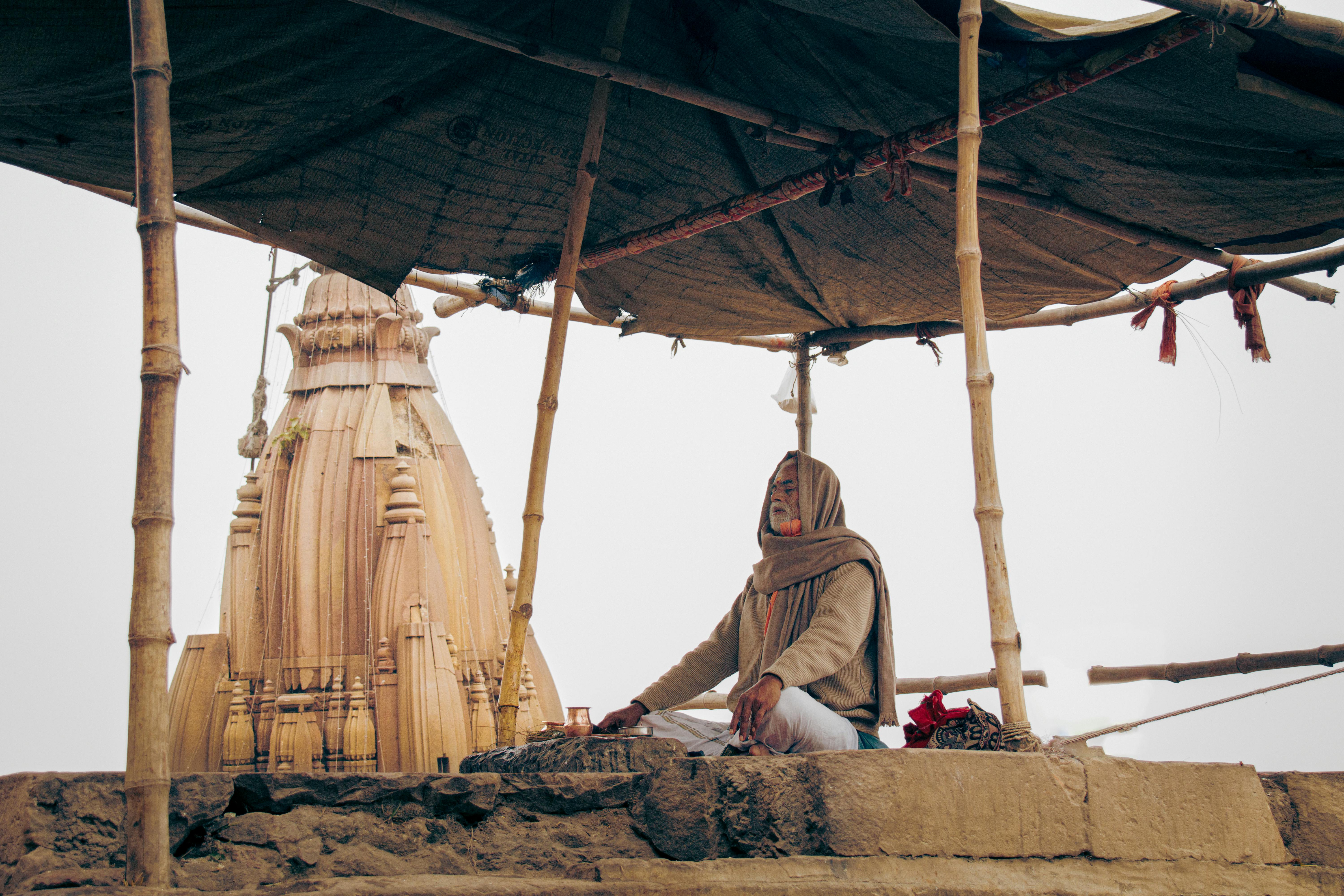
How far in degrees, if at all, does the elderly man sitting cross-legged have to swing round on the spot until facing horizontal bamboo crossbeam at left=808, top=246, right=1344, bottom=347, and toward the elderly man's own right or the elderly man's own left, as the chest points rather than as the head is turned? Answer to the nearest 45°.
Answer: approximately 180°

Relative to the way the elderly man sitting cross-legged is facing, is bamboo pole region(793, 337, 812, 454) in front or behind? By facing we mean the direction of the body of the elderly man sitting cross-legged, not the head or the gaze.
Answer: behind

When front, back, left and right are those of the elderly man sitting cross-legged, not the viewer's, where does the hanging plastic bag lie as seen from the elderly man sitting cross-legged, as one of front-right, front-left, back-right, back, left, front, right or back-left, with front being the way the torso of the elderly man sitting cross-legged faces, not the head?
back-right

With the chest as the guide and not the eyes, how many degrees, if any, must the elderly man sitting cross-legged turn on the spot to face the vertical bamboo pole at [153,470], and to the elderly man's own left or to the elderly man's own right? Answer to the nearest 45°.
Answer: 0° — they already face it

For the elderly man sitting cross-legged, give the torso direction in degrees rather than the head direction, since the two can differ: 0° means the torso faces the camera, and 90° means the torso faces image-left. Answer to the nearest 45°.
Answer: approximately 45°
